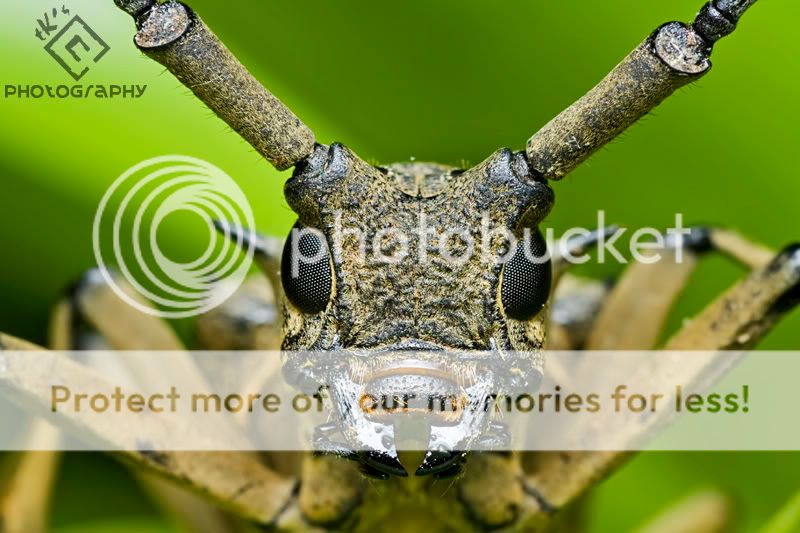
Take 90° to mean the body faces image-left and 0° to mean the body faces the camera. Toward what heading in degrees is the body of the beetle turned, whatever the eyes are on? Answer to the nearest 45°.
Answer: approximately 0°
